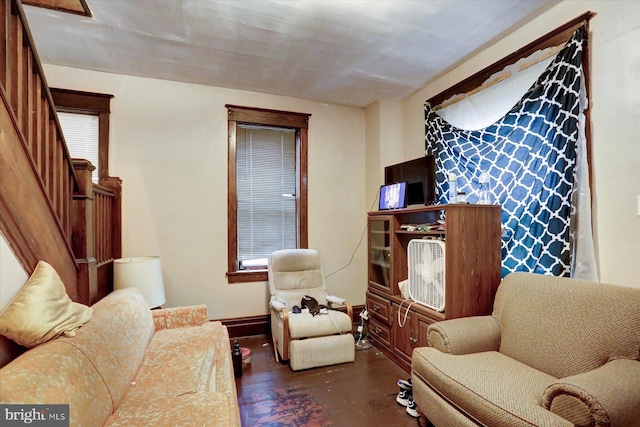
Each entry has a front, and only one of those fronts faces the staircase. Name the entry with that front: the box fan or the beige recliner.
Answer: the box fan

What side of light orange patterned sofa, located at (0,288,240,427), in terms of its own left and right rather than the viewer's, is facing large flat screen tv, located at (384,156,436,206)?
front

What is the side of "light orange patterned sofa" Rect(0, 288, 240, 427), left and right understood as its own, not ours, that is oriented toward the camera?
right

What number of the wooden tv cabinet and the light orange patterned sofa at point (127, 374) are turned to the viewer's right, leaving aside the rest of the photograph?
1

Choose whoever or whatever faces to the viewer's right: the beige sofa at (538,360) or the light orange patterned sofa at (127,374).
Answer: the light orange patterned sofa at (127,374)

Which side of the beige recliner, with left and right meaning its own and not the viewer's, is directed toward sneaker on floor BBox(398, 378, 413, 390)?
front

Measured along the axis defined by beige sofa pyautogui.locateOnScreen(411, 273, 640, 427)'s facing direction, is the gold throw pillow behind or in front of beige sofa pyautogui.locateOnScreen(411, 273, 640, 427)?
in front

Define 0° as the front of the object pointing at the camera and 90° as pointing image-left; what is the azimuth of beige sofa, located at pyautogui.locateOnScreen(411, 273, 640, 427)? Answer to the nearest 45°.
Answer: approximately 45°
